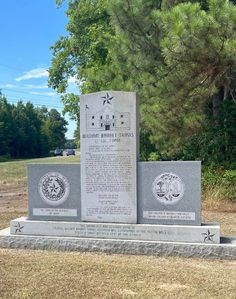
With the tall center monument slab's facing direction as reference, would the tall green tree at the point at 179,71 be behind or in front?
behind

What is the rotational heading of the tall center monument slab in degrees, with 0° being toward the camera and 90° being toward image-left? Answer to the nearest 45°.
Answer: approximately 0°
